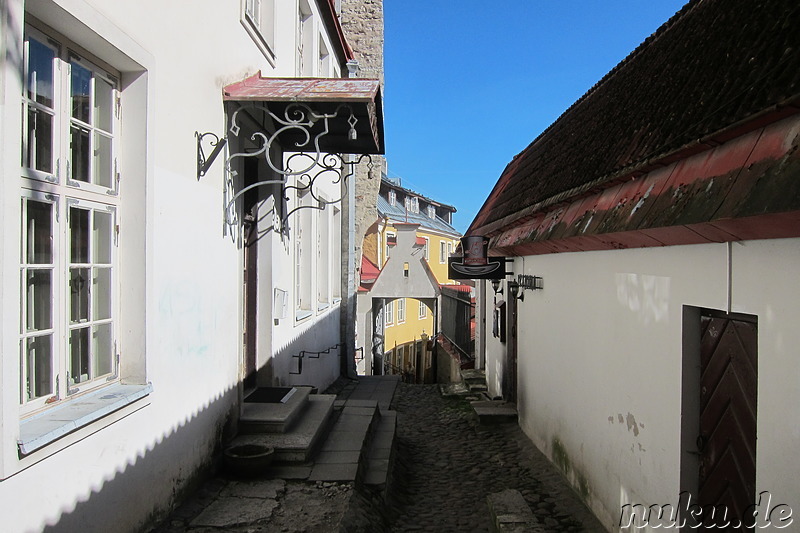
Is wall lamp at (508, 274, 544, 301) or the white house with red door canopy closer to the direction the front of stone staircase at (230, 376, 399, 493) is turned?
the wall lamp

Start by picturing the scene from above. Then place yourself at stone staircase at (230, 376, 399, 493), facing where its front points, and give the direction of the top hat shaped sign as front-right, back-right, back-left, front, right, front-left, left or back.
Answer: front-left

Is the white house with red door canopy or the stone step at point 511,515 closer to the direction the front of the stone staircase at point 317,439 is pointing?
the stone step

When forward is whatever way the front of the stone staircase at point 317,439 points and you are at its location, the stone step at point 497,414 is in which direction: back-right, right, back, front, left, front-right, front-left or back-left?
front-left

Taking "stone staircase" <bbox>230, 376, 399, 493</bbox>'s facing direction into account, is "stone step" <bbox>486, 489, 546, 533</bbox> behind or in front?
in front

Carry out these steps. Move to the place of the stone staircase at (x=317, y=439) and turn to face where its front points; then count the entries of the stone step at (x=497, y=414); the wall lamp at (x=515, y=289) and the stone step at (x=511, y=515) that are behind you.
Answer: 0

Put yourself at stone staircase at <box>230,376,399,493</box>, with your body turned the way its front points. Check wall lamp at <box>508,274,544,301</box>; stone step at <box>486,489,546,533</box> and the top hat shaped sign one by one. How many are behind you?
0

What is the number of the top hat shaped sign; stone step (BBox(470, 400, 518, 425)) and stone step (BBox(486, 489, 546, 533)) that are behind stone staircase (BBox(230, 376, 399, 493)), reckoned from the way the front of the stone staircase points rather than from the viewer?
0
